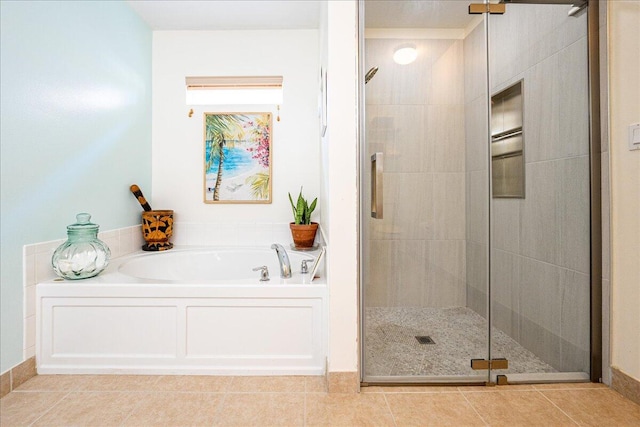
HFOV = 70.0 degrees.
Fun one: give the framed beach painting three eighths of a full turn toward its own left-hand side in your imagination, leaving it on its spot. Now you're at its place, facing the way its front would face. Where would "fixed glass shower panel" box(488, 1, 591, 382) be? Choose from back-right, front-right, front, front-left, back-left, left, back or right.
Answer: right

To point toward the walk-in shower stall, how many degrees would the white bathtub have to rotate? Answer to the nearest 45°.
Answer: approximately 45° to its left

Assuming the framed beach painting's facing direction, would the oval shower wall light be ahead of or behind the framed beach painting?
ahead

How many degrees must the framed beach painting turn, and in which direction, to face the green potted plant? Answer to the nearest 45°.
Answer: approximately 45° to its left

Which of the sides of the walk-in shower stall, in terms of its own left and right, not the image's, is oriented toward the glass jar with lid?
right

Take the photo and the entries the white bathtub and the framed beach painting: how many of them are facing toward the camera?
2

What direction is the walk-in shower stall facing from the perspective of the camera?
toward the camera

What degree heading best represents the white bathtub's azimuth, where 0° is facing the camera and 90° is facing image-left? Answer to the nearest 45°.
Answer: approximately 0°
